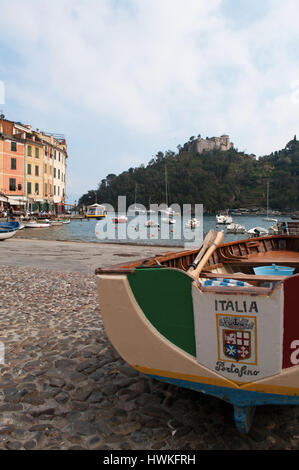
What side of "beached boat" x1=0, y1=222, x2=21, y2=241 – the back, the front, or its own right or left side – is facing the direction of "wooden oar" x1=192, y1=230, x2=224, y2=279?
right

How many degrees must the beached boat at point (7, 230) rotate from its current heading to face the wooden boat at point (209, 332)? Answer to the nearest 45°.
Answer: approximately 90° to its right

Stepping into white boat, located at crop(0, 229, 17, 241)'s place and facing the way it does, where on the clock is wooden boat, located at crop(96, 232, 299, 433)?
The wooden boat is roughly at 3 o'clock from the white boat.

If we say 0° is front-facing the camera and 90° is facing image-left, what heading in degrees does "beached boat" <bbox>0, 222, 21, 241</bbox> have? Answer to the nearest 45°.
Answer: approximately 270°

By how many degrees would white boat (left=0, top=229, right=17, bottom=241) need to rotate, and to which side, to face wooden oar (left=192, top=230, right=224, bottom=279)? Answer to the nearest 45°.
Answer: approximately 90° to its right
